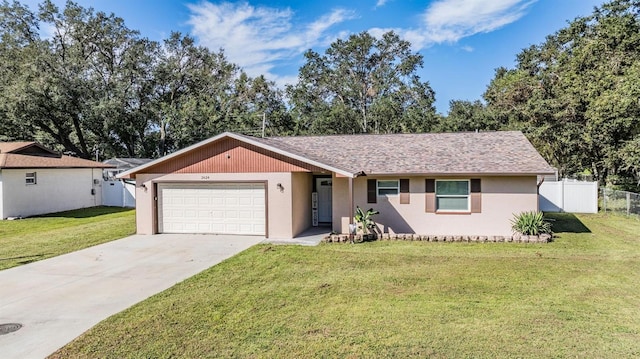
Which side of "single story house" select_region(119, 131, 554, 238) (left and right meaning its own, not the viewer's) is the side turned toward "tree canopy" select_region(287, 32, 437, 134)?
back

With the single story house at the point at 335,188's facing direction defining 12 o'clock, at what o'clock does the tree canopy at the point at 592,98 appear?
The tree canopy is roughly at 8 o'clock from the single story house.

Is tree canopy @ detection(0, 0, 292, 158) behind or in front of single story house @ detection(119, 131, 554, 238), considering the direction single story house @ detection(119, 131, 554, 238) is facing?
behind

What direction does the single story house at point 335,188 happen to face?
toward the camera

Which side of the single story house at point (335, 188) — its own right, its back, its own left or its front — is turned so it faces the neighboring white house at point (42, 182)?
right

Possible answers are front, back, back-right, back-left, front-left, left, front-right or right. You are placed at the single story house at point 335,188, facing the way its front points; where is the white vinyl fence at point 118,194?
back-right

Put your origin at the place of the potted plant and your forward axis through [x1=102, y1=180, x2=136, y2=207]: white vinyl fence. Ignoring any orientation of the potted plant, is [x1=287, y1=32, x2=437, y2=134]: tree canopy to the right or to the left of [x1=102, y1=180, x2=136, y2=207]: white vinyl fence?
right

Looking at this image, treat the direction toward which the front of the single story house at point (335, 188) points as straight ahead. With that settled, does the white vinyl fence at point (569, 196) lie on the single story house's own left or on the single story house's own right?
on the single story house's own left
